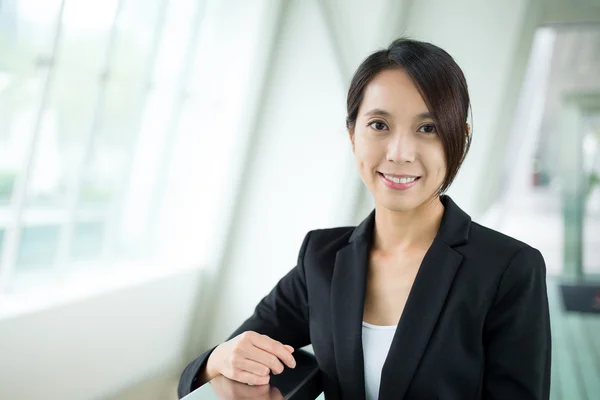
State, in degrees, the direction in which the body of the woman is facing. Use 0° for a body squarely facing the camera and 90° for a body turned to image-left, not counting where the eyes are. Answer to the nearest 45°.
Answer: approximately 45°
